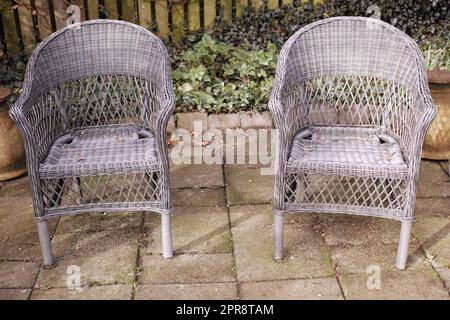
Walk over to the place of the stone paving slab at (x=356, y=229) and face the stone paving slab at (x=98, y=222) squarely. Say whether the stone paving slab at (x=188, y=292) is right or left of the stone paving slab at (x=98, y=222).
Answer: left

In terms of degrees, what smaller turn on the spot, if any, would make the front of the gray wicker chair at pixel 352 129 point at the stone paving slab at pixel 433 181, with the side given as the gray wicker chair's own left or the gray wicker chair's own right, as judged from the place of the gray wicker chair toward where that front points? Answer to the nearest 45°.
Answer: approximately 135° to the gray wicker chair's own left

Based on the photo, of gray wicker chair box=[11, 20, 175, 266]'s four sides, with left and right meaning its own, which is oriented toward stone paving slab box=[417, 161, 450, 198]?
left

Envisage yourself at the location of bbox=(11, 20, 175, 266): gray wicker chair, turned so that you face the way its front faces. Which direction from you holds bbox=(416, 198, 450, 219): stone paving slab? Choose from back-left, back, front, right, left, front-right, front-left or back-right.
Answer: left

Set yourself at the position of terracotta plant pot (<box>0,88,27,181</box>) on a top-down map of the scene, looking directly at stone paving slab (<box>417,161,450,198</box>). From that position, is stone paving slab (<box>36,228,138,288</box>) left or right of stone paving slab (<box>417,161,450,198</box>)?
right

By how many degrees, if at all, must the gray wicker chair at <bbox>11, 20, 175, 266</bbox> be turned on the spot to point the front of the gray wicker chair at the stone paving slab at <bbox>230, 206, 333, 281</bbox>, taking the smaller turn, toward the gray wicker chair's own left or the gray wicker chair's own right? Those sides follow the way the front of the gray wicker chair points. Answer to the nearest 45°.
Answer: approximately 45° to the gray wicker chair's own left

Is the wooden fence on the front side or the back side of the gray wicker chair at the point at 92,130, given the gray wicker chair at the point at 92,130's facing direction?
on the back side

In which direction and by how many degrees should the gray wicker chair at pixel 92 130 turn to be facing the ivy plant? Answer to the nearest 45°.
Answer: approximately 135° to its left

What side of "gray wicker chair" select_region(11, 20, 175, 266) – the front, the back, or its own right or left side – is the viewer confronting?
front

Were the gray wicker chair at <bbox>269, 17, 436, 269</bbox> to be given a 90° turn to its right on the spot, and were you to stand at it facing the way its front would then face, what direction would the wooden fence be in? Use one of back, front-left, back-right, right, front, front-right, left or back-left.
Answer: front-right

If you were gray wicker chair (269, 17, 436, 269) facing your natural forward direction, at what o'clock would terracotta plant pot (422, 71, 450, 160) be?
The terracotta plant pot is roughly at 7 o'clock from the gray wicker chair.

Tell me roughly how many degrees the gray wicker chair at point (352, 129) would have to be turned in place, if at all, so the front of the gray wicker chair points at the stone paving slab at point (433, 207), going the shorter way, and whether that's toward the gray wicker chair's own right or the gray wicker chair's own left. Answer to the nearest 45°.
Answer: approximately 135° to the gray wicker chair's own left

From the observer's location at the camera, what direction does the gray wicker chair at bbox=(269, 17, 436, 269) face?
facing the viewer

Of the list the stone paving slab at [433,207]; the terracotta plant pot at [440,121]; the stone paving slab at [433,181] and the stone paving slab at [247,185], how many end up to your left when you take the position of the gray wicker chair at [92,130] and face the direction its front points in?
4

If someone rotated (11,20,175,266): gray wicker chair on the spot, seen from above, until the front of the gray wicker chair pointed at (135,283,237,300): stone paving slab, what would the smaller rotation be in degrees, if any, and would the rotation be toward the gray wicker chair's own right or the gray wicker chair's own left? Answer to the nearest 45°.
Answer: approximately 45° to the gray wicker chair's own left

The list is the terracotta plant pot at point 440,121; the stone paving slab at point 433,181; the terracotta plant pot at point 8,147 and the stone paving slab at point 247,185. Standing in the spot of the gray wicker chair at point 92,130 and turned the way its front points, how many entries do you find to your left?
3

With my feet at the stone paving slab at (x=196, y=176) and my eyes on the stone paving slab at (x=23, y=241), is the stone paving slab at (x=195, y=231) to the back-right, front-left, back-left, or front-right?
front-left

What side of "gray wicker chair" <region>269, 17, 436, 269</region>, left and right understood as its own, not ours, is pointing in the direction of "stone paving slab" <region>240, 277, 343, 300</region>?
front

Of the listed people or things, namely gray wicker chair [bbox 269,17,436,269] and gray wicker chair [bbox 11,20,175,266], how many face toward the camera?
2

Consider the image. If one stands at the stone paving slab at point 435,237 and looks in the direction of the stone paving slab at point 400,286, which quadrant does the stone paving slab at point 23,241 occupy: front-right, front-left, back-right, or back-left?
front-right

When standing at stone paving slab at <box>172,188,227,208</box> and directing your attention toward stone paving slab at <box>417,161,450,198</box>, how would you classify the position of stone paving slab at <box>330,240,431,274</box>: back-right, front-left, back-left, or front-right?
front-right
